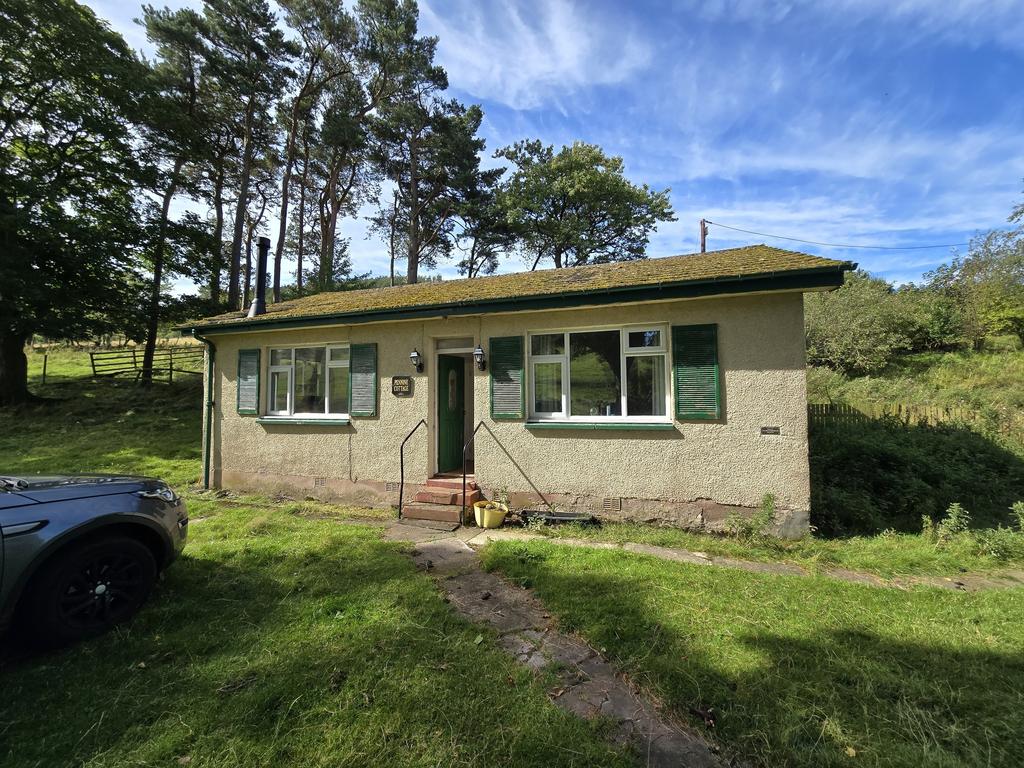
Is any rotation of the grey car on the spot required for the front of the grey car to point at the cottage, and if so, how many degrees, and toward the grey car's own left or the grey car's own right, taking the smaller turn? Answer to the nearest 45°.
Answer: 0° — it already faces it

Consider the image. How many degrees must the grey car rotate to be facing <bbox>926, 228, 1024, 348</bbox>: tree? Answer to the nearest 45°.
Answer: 0° — it already faces it

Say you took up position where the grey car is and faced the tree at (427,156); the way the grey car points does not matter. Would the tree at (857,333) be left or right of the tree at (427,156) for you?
right

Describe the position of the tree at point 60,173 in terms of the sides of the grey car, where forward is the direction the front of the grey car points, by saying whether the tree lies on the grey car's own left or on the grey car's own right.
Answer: on the grey car's own left

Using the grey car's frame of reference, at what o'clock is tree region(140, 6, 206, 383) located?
The tree is roughly at 9 o'clock from the grey car.

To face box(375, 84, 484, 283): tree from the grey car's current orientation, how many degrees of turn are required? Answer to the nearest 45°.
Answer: approximately 45° to its left

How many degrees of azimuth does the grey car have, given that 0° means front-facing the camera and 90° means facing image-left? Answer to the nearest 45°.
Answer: approximately 270°

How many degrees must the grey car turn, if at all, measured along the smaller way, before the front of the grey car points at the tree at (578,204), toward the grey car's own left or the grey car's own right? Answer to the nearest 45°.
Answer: approximately 45° to the grey car's own left
